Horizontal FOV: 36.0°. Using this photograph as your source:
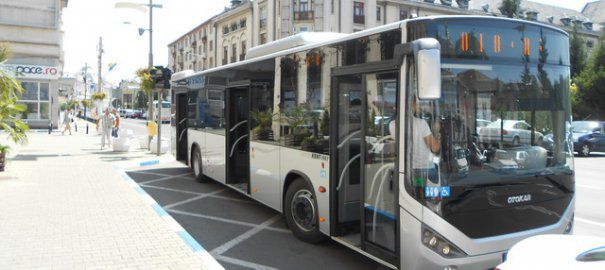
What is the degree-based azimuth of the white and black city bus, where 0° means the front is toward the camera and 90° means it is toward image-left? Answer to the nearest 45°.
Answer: approximately 315°

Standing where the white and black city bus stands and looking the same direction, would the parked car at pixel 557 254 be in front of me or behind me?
in front

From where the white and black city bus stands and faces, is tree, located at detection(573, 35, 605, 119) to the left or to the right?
on its left

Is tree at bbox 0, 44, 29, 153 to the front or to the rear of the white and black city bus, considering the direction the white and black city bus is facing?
to the rear
